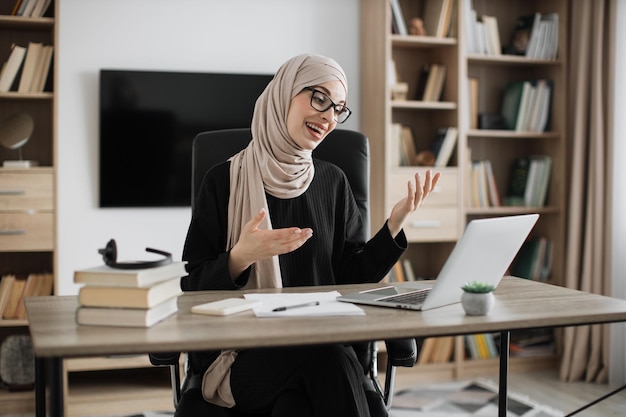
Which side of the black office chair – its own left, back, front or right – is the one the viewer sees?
front

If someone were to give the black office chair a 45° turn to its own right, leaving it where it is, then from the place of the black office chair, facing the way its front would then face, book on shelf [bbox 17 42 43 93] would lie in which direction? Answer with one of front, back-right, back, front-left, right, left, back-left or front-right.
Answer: right

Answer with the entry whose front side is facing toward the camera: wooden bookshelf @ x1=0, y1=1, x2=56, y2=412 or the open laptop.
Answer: the wooden bookshelf

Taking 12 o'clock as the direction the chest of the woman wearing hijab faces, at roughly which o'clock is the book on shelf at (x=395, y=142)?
The book on shelf is roughly at 8 o'clock from the woman wearing hijab.

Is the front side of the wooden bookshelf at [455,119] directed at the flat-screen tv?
no

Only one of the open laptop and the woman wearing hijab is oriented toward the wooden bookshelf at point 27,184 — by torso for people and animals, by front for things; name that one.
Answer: the open laptop

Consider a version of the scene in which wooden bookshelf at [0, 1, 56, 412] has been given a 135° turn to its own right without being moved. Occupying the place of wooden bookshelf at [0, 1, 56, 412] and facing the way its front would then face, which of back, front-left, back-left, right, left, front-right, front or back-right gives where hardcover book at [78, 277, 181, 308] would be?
back-left

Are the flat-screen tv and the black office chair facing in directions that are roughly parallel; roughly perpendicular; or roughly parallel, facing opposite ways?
roughly parallel

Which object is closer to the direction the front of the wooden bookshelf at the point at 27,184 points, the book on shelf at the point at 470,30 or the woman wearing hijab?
the woman wearing hijab

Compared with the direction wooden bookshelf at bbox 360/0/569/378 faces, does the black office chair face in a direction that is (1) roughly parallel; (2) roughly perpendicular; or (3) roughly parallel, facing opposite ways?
roughly parallel

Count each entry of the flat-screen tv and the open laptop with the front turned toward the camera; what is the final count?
1

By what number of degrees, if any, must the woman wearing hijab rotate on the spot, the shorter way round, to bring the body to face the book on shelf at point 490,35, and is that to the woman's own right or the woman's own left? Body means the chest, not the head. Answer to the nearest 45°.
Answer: approximately 90° to the woman's own left

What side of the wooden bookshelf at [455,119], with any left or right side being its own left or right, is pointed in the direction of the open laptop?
front

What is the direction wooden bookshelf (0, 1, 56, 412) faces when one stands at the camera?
facing the viewer

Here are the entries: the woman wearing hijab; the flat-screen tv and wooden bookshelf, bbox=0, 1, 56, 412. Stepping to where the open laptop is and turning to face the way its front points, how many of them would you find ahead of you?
3

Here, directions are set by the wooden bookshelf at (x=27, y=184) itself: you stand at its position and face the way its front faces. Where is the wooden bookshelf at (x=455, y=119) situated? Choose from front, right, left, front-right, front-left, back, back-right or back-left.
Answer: left

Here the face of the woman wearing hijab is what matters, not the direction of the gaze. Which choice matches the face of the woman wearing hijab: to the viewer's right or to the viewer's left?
to the viewer's right

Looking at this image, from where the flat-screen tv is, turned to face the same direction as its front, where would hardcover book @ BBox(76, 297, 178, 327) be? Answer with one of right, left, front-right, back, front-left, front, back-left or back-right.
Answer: front

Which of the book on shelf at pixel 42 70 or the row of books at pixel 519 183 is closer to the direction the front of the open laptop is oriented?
the book on shelf

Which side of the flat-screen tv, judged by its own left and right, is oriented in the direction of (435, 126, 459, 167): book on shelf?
left
